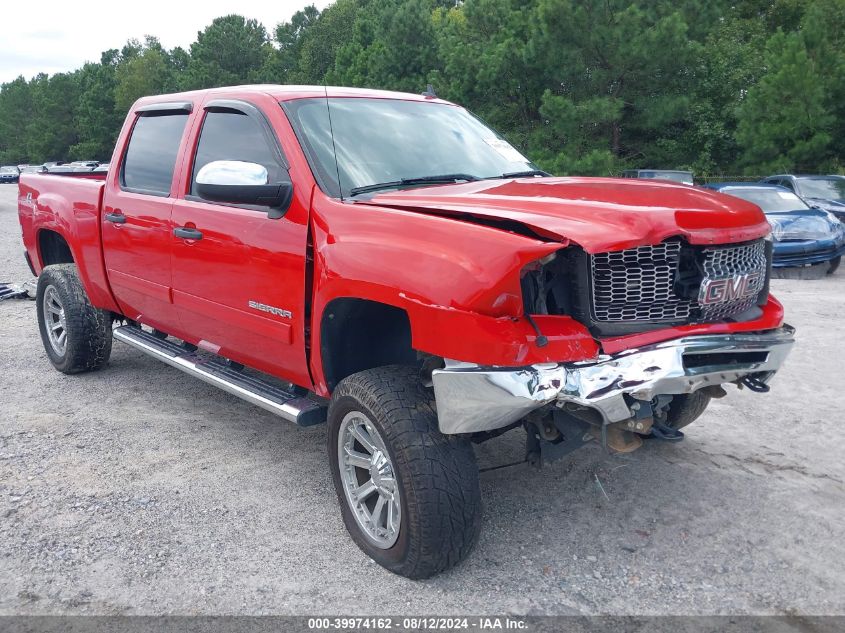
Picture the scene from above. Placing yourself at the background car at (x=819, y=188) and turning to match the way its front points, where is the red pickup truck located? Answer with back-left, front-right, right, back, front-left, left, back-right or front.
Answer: front-right

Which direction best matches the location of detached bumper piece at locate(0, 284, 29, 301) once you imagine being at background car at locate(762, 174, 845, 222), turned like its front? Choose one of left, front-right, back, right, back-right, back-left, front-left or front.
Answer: right

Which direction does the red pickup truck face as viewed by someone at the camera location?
facing the viewer and to the right of the viewer

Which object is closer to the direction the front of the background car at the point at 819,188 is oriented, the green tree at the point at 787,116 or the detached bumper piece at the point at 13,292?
the detached bumper piece

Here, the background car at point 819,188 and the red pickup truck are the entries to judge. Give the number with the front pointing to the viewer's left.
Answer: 0

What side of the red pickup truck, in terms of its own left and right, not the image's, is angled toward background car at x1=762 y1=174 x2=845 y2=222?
left

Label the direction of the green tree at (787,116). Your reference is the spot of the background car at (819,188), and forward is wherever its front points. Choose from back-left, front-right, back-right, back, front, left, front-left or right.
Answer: back-left

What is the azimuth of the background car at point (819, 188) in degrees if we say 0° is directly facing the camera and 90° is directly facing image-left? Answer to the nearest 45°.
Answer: approximately 315°

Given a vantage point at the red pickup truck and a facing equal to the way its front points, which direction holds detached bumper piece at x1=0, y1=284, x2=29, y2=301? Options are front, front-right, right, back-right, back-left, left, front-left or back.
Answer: back

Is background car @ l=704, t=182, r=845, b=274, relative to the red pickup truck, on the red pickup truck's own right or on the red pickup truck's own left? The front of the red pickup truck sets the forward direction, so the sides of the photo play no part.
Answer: on the red pickup truck's own left
